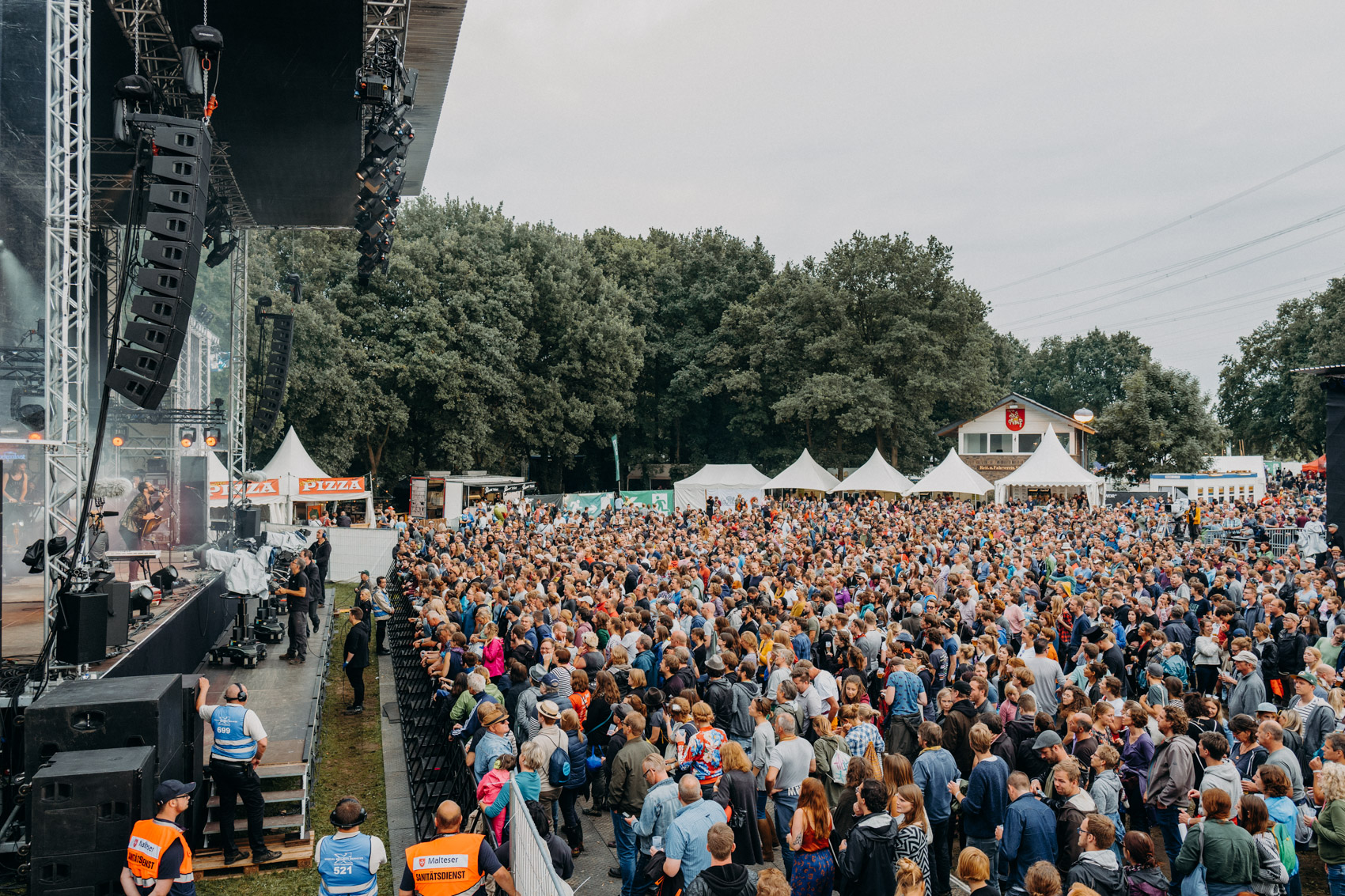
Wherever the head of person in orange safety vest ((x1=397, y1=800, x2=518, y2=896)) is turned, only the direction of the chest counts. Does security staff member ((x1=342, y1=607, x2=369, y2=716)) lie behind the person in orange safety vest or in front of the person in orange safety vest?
in front

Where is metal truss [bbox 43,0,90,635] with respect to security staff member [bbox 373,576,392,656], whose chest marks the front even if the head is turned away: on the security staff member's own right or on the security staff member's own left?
on the security staff member's own right

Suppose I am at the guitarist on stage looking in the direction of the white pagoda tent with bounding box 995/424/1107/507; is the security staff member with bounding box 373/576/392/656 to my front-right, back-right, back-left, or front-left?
front-right

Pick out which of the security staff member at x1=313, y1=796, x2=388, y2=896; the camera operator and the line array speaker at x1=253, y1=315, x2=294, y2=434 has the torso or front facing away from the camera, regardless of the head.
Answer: the security staff member

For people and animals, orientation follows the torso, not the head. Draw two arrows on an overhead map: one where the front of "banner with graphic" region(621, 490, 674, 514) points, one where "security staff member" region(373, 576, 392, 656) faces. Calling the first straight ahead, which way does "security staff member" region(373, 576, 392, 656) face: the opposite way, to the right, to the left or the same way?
to the left

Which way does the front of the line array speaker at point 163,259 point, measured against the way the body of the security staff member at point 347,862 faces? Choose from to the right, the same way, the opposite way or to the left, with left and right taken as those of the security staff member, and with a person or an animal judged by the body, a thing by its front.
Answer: to the right

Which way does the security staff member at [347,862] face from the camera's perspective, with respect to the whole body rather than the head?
away from the camera

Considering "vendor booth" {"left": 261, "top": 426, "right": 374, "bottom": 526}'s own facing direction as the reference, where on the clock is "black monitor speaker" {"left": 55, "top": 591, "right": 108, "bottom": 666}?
The black monitor speaker is roughly at 12 o'clock from the vendor booth.

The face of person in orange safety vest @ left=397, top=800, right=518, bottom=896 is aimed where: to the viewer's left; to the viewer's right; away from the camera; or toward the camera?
away from the camera

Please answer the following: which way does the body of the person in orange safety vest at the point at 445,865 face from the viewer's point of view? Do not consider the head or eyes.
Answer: away from the camera

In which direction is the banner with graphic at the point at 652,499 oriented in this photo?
toward the camera

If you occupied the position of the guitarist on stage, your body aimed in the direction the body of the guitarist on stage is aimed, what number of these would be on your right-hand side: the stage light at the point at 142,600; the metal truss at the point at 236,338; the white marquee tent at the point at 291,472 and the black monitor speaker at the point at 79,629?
2

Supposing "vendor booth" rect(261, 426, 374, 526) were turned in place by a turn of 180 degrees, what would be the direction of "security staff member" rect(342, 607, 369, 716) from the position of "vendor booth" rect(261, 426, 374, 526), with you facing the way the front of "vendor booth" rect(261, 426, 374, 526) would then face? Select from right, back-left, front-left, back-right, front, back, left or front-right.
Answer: back

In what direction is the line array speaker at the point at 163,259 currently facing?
to the viewer's right

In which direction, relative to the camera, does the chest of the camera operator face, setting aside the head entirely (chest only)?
to the viewer's left

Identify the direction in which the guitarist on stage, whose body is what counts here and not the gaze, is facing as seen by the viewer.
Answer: to the viewer's right

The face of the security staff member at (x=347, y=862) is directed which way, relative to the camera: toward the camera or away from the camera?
away from the camera

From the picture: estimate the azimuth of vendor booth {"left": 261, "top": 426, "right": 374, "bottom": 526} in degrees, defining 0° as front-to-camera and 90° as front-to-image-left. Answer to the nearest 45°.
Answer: approximately 0°

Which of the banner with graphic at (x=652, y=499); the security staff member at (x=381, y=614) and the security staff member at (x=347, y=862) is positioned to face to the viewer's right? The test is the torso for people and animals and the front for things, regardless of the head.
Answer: the security staff member at (x=381, y=614)

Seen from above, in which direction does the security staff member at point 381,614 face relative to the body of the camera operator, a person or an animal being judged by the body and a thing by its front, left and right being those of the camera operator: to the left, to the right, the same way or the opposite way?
the opposite way

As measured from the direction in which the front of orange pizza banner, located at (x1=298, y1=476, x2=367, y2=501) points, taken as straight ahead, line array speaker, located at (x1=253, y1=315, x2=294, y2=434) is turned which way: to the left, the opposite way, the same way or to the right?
to the left
